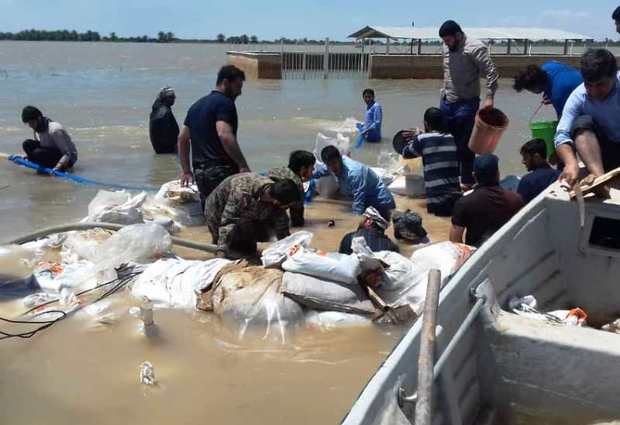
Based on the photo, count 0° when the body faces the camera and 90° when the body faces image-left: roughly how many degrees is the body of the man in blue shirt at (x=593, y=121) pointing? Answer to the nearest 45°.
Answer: approximately 0°

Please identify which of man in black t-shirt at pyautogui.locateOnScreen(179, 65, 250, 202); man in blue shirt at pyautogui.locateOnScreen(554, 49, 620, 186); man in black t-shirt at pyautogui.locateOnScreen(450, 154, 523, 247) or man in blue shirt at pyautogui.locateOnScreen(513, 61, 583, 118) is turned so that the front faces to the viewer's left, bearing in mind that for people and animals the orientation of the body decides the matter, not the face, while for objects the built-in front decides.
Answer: man in blue shirt at pyautogui.locateOnScreen(513, 61, 583, 118)

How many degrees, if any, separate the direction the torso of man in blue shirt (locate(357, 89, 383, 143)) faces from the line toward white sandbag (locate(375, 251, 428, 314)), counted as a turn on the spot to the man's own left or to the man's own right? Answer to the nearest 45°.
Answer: approximately 45° to the man's own left

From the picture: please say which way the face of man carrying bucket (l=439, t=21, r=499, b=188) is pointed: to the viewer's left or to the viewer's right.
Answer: to the viewer's left

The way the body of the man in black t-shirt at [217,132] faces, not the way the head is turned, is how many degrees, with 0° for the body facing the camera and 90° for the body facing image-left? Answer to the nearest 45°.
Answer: approximately 225°

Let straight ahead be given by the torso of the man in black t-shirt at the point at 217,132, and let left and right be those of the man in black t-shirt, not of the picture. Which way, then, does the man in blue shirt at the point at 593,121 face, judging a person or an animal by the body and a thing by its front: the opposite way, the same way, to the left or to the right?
the opposite way

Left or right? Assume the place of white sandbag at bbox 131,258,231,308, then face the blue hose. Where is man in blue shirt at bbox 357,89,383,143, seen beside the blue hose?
right

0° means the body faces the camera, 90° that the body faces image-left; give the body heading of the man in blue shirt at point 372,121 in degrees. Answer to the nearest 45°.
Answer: approximately 45°

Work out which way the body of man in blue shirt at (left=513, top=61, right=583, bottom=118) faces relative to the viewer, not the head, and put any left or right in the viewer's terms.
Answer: facing to the left of the viewer

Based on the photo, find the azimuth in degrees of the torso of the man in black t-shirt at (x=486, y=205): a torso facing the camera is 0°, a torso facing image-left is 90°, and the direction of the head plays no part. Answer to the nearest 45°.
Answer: approximately 180°
